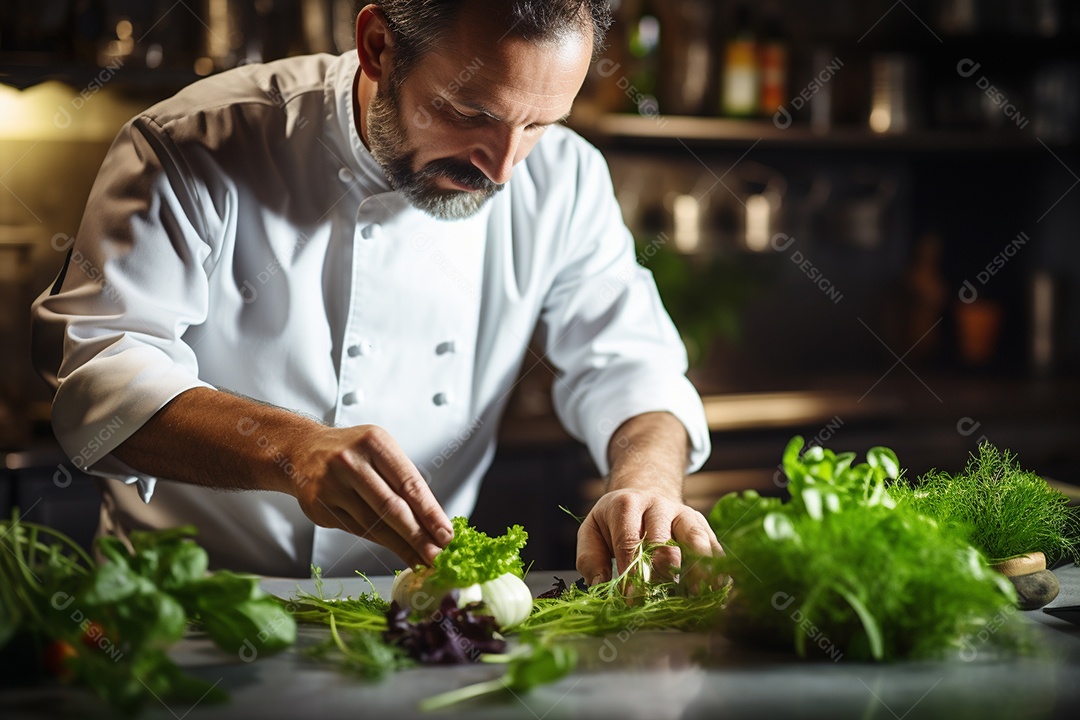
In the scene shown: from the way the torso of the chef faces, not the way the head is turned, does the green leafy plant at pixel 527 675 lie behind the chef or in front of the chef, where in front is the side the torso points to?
in front

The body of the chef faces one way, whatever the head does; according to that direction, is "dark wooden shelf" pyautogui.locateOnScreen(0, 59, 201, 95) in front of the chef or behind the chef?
behind

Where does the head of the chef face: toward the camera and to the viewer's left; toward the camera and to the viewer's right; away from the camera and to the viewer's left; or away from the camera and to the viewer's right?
toward the camera and to the viewer's right

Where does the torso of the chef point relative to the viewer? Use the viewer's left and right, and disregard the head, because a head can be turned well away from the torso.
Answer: facing the viewer and to the right of the viewer

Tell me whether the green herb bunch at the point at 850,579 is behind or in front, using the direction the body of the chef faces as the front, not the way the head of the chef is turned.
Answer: in front

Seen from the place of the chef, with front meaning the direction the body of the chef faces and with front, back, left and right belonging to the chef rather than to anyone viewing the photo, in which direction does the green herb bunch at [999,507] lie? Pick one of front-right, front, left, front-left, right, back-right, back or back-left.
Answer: front

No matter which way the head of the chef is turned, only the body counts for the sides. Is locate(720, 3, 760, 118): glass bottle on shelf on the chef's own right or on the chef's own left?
on the chef's own left

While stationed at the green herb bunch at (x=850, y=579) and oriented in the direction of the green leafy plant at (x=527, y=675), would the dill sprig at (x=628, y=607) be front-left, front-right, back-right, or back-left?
front-right
